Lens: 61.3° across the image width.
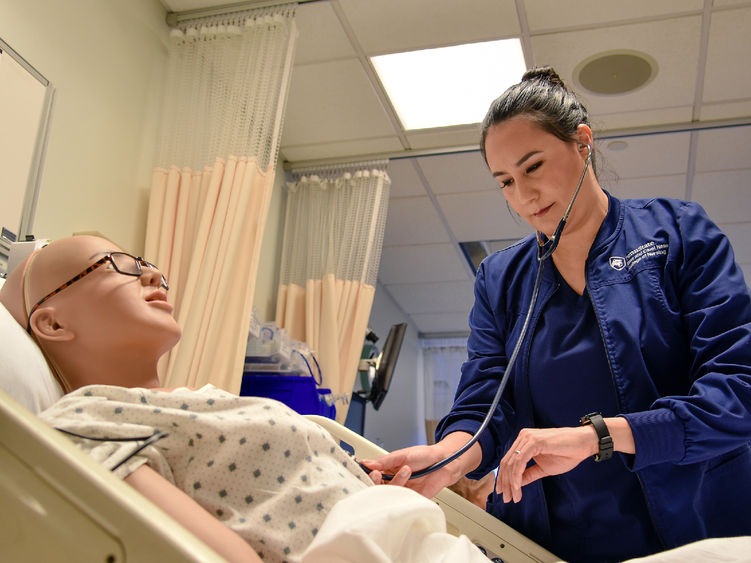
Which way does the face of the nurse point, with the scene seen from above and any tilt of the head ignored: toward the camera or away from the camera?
toward the camera

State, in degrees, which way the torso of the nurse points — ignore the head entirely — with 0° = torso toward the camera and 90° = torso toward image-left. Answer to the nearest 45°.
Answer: approximately 45°

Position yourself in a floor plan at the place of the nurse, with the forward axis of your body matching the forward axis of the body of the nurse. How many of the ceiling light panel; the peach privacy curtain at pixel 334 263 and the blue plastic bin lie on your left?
0

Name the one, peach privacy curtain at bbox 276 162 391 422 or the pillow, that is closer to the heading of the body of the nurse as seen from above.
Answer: the pillow

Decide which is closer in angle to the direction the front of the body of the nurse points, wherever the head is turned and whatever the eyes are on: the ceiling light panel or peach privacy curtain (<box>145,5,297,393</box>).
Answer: the peach privacy curtain

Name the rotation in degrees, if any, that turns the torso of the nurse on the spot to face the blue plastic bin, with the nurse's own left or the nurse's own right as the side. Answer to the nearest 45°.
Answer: approximately 90° to the nurse's own right

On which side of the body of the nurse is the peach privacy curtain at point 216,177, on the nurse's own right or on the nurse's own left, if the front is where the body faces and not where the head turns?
on the nurse's own right

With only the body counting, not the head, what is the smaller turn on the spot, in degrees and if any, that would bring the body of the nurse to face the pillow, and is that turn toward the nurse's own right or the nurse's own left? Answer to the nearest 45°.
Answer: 0° — they already face it

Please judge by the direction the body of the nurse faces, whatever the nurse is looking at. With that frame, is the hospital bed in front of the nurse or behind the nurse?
in front

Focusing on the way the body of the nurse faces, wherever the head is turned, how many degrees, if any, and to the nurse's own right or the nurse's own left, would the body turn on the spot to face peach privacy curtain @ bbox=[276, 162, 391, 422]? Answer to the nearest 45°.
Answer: approximately 90° to the nurse's own right

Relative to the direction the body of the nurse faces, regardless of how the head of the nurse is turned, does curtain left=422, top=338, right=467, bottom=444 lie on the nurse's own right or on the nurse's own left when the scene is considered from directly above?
on the nurse's own right
